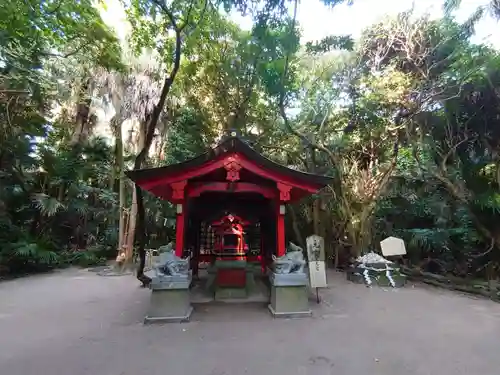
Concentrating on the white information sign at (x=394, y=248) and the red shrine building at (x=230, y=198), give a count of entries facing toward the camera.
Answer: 2

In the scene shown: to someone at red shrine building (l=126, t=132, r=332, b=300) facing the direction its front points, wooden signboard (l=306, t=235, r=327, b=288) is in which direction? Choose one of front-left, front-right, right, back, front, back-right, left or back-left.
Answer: left

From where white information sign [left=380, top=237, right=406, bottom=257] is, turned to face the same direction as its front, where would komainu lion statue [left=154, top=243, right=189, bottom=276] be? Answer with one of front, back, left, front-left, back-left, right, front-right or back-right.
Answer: front-right

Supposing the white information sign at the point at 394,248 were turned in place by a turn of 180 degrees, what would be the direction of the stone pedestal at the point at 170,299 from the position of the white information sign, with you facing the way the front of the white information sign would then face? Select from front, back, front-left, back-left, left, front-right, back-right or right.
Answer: back-left

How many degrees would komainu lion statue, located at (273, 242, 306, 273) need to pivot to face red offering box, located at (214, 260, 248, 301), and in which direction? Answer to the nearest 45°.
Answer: approximately 45° to its right

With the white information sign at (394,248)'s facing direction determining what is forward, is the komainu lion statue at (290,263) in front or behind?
in front

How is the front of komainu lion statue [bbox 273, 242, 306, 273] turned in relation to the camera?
facing to the left of the viewer
